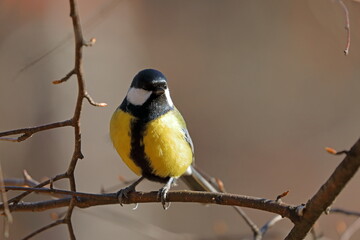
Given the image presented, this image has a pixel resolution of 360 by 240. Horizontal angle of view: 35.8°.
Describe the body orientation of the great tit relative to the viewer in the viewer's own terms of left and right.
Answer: facing the viewer and to the left of the viewer

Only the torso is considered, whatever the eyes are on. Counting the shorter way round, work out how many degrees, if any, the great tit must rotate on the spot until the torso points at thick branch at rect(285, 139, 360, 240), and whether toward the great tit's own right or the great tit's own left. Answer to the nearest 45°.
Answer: approximately 90° to the great tit's own left
